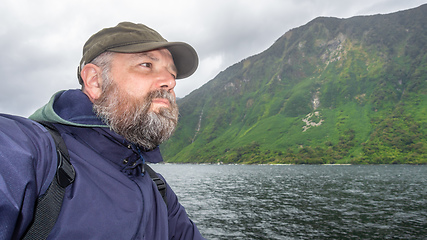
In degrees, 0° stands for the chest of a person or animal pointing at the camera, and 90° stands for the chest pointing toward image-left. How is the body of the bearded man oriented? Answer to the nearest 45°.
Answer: approximately 315°

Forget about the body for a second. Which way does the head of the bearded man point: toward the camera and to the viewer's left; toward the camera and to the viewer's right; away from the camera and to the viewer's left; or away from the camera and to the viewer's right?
toward the camera and to the viewer's right
